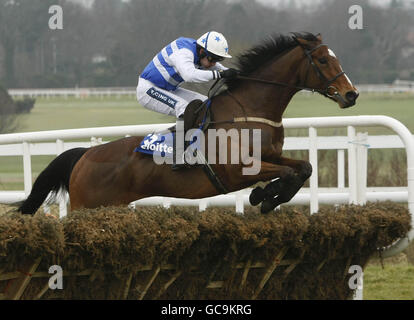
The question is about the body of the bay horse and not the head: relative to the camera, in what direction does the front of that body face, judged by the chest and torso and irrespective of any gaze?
to the viewer's right

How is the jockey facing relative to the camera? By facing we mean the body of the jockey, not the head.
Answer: to the viewer's right
